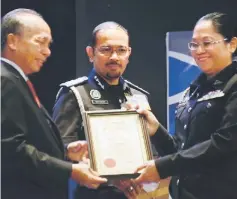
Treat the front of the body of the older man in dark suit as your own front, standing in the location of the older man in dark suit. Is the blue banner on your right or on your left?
on your left

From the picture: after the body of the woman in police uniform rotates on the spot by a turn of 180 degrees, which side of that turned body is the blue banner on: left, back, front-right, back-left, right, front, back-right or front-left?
front-left

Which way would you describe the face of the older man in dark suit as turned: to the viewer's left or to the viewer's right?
to the viewer's right

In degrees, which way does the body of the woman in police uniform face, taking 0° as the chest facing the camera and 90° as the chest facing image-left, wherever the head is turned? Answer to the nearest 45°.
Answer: approximately 45°

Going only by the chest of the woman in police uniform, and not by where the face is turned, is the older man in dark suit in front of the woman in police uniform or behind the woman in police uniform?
in front

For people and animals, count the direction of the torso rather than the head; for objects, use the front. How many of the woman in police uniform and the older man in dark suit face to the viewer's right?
1

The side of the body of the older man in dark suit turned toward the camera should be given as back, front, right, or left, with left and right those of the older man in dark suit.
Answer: right

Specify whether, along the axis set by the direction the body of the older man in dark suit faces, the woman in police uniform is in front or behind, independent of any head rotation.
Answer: in front
